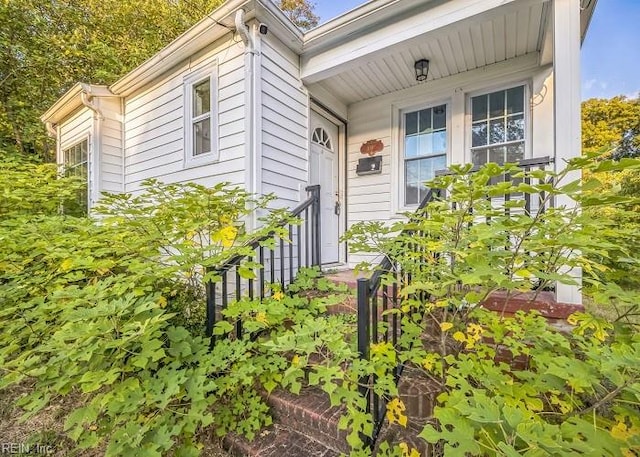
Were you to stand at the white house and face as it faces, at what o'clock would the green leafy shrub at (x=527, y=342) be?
The green leafy shrub is roughly at 10 o'clock from the white house.

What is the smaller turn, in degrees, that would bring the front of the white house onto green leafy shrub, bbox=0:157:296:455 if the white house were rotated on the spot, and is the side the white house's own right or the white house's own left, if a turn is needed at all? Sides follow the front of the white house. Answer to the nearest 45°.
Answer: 0° — it already faces it

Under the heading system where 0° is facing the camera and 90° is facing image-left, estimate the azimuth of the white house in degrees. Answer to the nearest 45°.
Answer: approximately 45°
